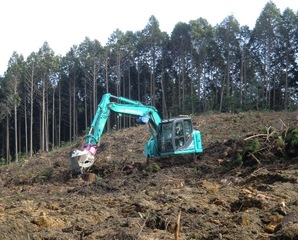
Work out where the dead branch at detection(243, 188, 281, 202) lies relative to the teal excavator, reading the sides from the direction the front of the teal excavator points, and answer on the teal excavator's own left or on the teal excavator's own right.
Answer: on the teal excavator's own left

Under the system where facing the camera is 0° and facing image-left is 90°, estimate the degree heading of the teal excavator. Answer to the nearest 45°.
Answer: approximately 45°
